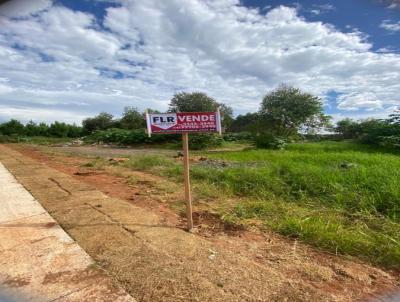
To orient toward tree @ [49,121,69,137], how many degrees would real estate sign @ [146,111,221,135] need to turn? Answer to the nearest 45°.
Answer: approximately 135° to its right

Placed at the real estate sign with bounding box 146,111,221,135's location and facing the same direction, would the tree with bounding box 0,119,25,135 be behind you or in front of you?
behind

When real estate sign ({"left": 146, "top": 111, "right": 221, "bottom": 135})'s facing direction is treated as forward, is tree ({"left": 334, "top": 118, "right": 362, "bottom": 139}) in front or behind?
behind

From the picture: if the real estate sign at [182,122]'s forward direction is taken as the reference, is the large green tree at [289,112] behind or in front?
behind

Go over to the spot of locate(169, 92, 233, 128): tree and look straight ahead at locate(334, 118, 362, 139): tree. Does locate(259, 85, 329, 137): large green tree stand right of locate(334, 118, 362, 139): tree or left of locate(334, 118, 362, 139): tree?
right

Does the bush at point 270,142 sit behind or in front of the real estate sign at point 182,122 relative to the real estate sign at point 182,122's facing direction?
behind

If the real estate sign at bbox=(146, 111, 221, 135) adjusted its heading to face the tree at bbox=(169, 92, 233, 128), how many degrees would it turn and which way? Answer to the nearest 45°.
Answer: approximately 180°

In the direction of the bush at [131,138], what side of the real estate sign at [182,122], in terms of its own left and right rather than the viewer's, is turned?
back

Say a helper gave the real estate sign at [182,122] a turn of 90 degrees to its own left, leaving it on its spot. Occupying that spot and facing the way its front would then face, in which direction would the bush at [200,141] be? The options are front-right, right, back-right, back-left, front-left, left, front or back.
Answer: left

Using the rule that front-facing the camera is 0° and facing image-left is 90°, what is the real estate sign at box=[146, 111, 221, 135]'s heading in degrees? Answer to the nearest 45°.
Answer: approximately 0°
